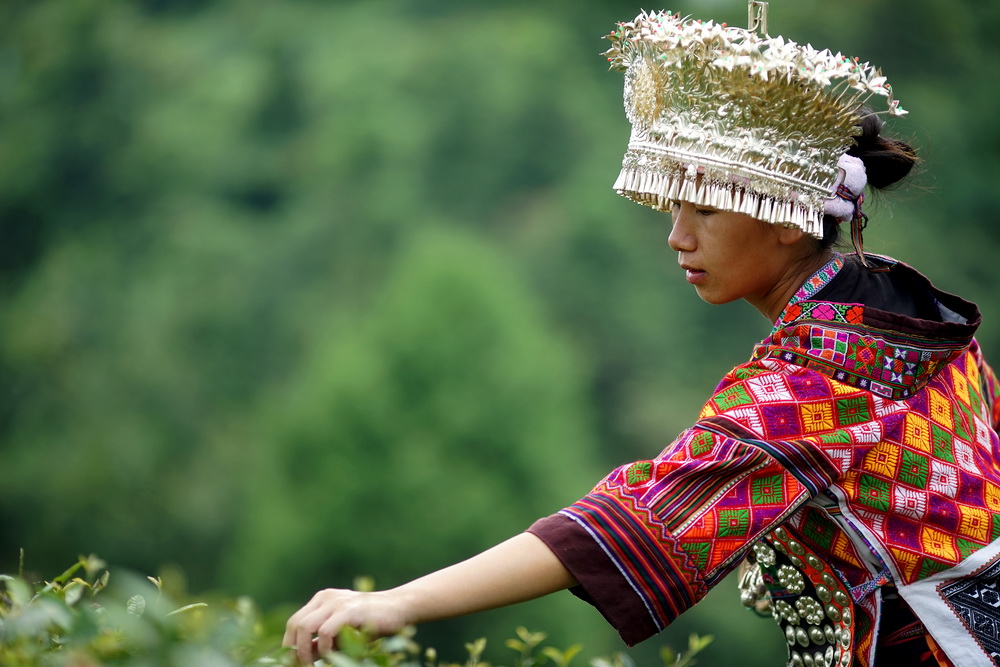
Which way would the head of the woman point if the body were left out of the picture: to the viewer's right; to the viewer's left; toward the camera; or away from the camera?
to the viewer's left

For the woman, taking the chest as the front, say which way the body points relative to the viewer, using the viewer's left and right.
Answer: facing to the left of the viewer
